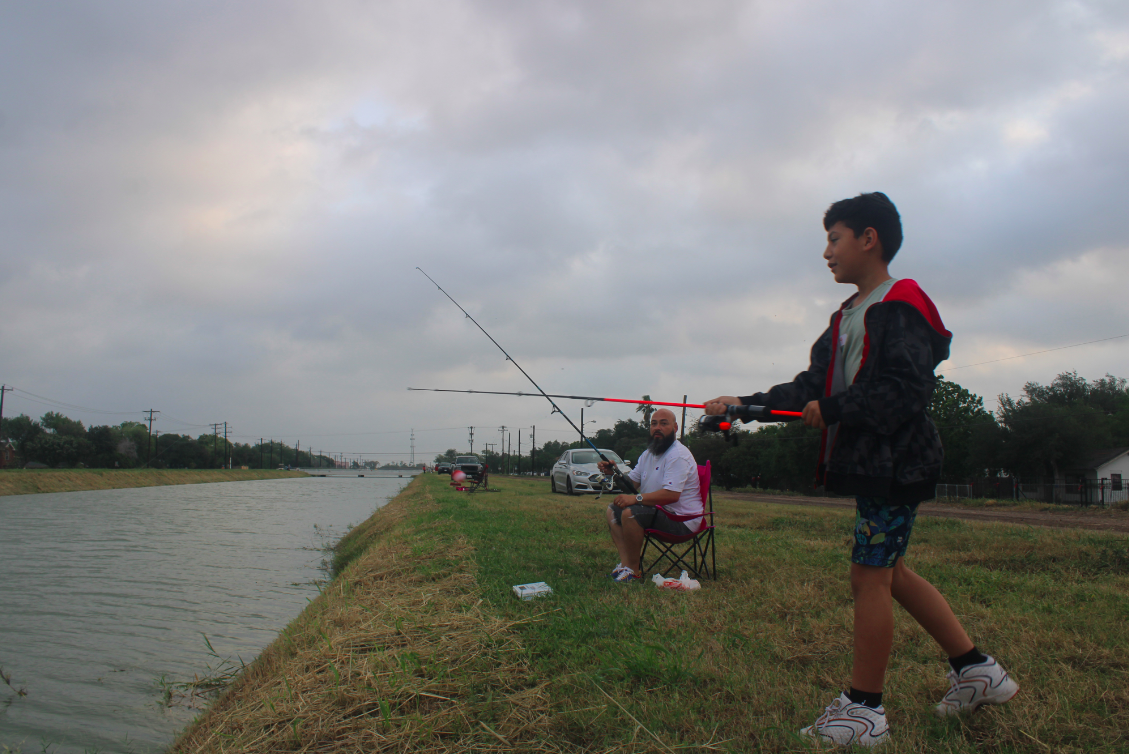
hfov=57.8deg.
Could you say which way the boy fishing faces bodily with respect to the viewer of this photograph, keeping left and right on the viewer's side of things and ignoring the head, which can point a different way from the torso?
facing to the left of the viewer

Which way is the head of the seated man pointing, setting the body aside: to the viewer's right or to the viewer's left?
to the viewer's left

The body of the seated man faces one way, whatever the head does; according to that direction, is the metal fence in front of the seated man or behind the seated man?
behind

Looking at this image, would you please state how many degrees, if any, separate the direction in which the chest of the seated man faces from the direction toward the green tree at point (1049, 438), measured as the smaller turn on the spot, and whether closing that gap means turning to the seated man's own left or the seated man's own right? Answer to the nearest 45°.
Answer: approximately 180°

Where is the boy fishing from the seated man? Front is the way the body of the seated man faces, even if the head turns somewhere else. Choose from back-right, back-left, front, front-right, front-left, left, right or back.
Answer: front-left

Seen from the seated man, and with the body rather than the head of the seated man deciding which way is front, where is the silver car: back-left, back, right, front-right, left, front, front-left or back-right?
back-right

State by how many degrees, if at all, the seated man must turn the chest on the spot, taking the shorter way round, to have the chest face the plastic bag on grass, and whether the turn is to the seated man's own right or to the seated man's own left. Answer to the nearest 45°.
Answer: approximately 45° to the seated man's own left

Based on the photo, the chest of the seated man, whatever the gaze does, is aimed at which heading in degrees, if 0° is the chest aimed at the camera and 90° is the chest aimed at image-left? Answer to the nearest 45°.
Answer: approximately 45°

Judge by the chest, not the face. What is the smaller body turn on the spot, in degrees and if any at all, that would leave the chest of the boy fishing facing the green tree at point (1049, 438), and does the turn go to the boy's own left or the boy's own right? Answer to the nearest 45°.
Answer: approximately 90° to the boy's own right

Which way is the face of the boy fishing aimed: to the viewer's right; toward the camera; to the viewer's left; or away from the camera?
to the viewer's left
